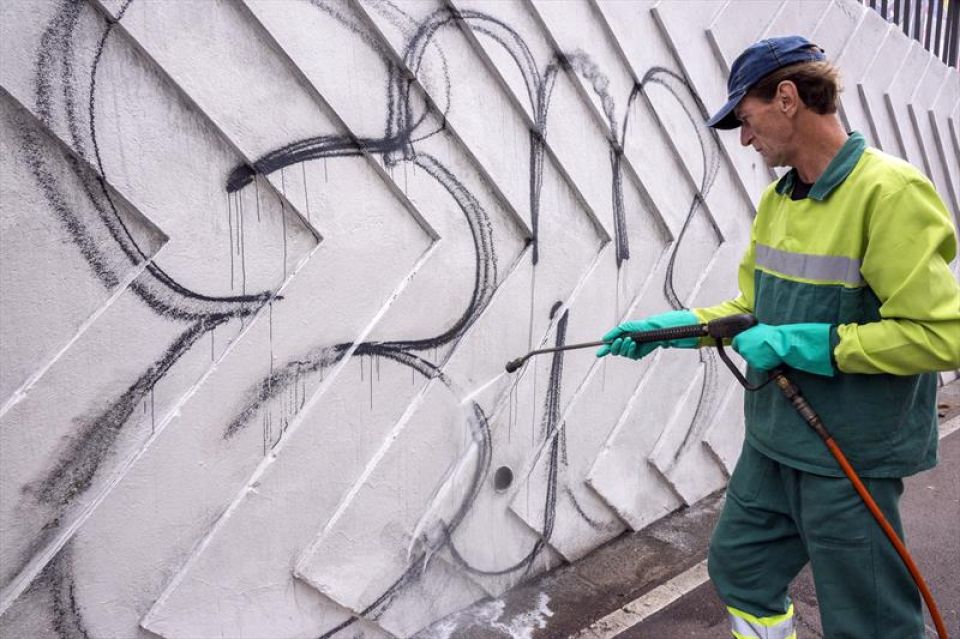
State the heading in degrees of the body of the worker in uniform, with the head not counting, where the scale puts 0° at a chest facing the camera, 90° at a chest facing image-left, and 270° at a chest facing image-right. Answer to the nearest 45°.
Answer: approximately 45°

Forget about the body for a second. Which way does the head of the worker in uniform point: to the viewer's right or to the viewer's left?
to the viewer's left
